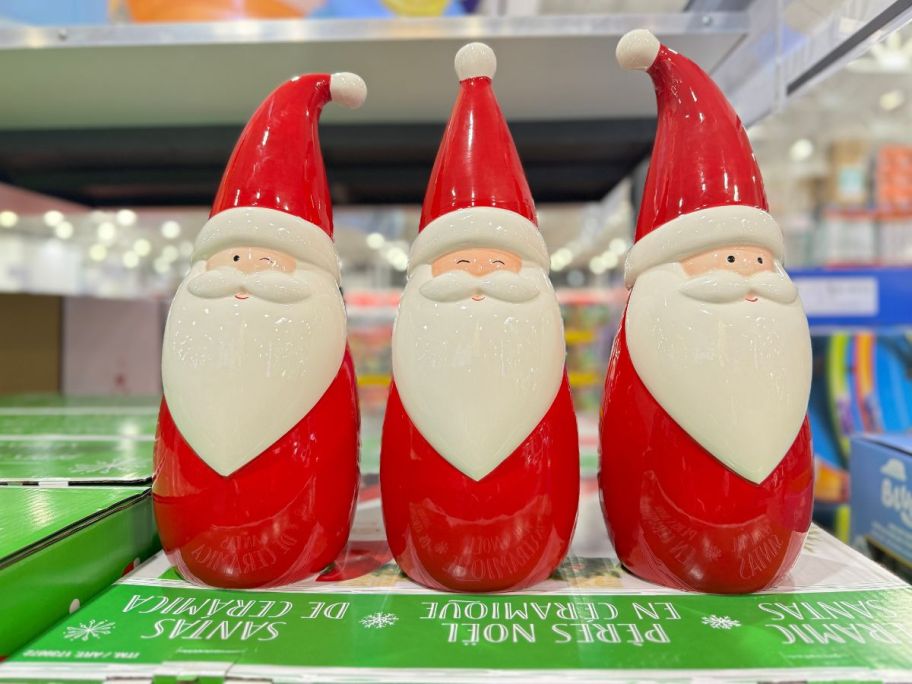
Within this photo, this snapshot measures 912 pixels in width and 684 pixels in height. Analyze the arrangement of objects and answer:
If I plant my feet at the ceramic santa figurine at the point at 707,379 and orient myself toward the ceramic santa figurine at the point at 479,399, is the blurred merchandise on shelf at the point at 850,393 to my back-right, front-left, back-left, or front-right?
back-right

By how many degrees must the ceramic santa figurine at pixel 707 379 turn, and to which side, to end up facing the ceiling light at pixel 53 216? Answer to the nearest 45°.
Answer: approximately 135° to its right

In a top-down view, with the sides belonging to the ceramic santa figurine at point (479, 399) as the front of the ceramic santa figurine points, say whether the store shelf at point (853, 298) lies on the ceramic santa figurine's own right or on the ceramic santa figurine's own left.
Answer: on the ceramic santa figurine's own left

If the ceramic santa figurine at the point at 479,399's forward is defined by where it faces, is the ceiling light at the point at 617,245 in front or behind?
behind

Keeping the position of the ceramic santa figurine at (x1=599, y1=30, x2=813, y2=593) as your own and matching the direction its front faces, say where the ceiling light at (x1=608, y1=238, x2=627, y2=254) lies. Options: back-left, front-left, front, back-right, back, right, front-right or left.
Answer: back-left

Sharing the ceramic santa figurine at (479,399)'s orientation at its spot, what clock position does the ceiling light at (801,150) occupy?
The ceiling light is roughly at 7 o'clock from the ceramic santa figurine.

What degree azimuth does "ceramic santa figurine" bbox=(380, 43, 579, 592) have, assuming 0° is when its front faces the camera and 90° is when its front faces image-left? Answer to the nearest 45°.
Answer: approximately 0°
